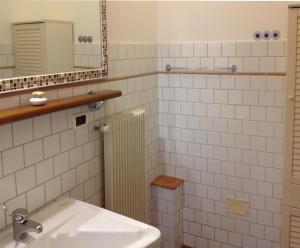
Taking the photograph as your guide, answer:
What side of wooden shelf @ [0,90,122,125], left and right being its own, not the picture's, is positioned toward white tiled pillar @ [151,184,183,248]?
left

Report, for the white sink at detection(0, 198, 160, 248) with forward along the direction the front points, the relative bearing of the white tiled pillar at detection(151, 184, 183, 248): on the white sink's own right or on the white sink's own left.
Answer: on the white sink's own left

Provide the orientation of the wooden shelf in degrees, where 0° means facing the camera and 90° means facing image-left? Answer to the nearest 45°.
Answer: approximately 315°

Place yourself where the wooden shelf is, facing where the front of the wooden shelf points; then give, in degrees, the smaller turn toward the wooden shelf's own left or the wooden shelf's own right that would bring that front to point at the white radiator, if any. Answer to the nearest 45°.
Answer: approximately 90° to the wooden shelf's own left

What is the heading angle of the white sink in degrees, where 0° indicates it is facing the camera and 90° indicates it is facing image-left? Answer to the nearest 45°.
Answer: approximately 315°
